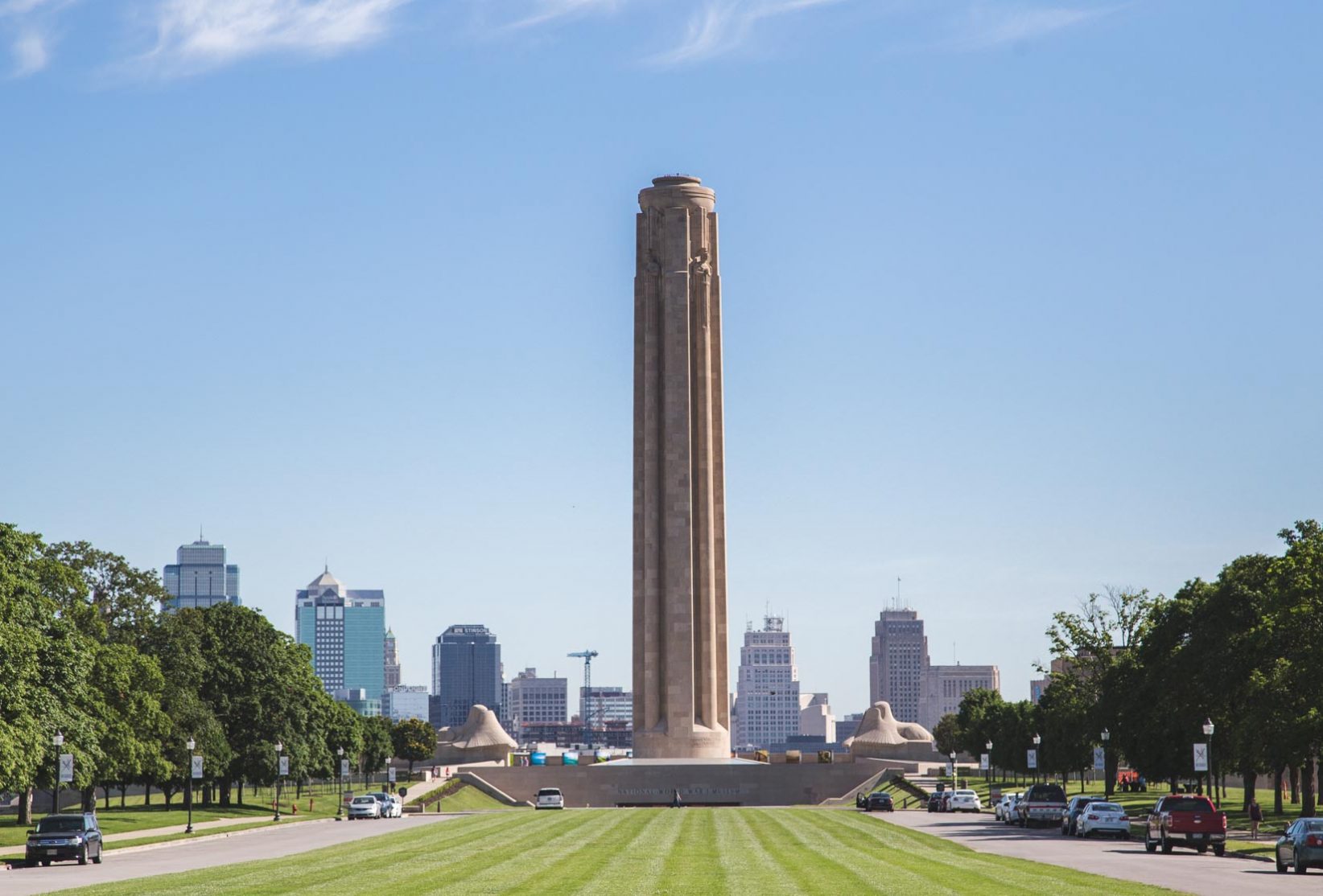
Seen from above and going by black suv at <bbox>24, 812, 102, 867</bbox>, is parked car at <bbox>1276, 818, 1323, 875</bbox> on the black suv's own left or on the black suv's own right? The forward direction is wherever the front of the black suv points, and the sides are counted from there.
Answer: on the black suv's own left

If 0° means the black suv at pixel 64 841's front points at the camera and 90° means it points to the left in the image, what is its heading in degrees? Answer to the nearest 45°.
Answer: approximately 0°
